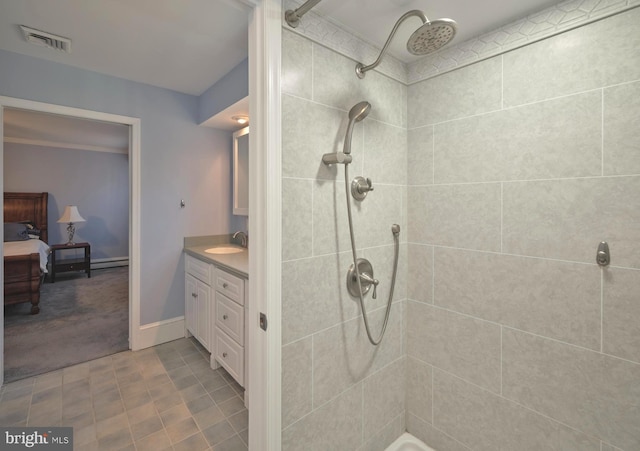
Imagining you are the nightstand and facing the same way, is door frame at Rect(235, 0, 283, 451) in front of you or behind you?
in front

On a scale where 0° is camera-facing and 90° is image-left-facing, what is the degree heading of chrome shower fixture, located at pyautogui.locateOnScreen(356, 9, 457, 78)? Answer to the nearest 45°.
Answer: approximately 315°

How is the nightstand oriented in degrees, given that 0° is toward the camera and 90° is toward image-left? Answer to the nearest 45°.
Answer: approximately 0°

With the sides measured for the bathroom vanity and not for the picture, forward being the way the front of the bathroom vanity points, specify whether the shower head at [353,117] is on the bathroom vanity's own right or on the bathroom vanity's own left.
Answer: on the bathroom vanity's own left

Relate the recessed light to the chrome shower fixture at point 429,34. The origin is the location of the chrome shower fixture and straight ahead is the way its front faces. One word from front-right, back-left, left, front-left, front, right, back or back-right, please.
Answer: back

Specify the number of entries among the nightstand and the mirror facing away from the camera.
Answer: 0

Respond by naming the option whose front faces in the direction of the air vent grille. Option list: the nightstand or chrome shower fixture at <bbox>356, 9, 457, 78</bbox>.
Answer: the nightstand

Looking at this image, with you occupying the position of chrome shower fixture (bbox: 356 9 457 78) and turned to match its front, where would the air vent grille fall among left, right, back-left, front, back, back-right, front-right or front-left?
back-right
